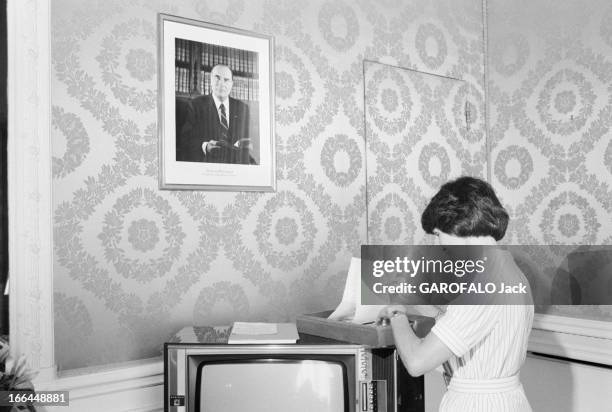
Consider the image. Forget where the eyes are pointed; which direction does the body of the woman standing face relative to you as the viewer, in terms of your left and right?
facing away from the viewer and to the left of the viewer

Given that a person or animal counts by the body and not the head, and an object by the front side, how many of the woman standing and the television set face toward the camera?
1

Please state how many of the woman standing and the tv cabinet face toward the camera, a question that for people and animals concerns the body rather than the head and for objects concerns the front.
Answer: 1

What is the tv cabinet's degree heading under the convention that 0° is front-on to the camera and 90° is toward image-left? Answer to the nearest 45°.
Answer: approximately 0°

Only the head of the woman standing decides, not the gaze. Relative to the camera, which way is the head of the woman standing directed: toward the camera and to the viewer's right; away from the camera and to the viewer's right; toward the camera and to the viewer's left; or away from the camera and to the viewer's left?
away from the camera and to the viewer's left
